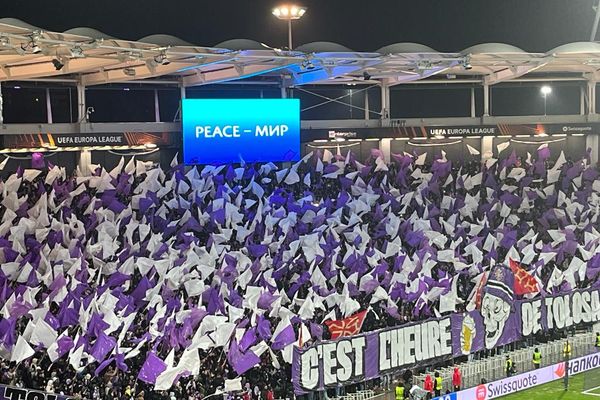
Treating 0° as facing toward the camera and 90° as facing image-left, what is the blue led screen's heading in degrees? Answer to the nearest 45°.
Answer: approximately 0°

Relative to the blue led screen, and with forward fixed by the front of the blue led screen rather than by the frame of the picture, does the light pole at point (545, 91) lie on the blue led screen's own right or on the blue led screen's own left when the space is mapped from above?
on the blue led screen's own left

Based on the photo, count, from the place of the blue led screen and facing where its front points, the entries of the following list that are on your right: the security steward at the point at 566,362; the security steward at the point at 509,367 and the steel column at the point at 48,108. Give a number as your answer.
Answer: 1

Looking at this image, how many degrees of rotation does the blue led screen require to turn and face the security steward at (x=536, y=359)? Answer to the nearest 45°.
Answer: approximately 45° to its left

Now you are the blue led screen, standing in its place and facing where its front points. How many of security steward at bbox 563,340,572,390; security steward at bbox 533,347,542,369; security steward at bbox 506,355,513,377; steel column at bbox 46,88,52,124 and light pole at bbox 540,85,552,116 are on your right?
1

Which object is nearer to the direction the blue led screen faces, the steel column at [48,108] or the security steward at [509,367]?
the security steward

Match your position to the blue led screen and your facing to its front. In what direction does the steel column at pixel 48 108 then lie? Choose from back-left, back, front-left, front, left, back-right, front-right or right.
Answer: right

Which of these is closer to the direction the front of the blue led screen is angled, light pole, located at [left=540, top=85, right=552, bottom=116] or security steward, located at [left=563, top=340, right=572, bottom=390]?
the security steward

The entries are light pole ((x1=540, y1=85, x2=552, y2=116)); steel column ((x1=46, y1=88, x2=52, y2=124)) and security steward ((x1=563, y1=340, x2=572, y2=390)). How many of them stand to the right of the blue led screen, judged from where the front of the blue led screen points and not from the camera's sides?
1

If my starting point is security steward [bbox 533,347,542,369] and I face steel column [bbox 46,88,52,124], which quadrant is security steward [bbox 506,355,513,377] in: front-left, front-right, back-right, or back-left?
front-left

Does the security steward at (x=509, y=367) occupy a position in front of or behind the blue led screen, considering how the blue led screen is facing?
in front

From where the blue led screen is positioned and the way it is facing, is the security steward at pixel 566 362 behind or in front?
in front
